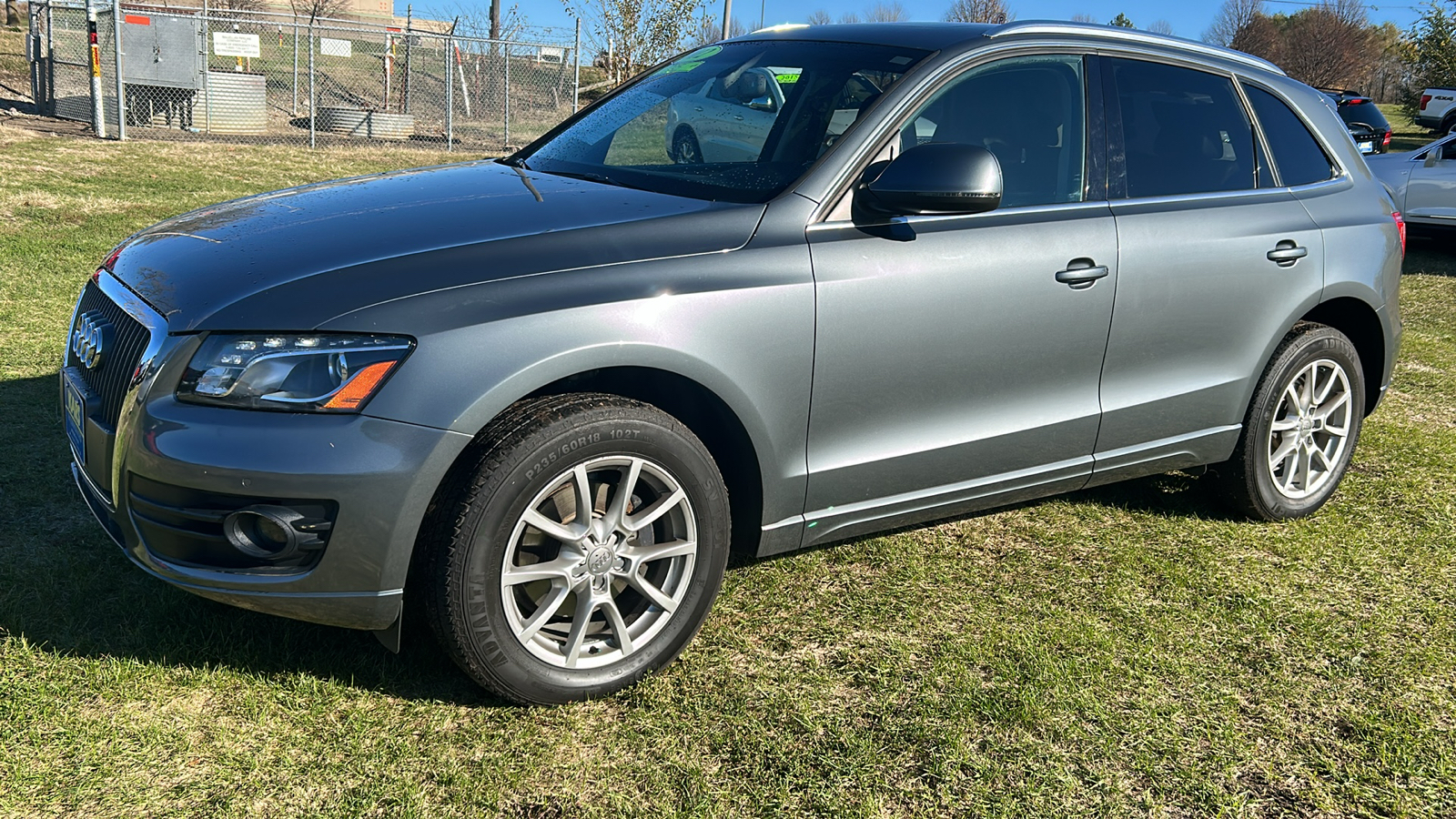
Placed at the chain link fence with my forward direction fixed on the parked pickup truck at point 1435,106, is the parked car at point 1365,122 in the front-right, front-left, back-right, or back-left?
front-right

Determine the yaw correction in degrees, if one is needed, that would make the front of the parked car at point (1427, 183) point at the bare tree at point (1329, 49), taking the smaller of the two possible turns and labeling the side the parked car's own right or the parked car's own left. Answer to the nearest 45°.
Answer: approximately 90° to the parked car's own right

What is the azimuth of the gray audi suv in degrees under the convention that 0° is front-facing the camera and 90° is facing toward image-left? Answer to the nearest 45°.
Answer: approximately 45°

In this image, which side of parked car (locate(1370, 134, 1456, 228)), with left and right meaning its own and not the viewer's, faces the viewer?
left

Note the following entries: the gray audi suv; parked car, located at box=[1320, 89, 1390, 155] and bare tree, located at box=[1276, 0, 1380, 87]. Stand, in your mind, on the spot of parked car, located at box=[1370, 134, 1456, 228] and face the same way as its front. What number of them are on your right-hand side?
2

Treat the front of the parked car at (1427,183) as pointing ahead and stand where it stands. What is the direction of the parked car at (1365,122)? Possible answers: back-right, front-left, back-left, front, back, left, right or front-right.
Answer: right

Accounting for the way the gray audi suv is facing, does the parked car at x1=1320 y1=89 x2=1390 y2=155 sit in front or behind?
behind

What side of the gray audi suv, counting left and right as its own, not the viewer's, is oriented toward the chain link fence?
right

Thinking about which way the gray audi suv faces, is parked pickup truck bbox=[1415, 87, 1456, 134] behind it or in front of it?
behind
